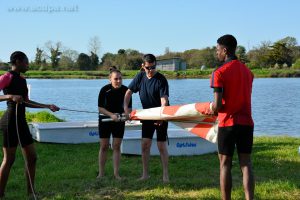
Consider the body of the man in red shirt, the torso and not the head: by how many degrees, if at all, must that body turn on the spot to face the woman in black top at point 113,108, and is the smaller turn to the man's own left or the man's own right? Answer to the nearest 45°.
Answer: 0° — they already face them

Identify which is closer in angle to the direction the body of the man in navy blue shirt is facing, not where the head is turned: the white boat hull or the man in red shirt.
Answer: the man in red shirt

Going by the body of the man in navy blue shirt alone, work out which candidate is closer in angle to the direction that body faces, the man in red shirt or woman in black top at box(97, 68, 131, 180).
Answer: the man in red shirt

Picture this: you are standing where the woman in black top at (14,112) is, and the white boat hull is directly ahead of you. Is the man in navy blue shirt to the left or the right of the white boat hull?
right

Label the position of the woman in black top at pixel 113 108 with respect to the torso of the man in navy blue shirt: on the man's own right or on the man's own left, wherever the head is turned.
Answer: on the man's own right

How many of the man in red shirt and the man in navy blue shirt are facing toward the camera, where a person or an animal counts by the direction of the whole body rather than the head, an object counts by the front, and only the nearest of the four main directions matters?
1

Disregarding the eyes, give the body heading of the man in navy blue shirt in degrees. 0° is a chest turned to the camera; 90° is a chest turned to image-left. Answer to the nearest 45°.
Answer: approximately 0°

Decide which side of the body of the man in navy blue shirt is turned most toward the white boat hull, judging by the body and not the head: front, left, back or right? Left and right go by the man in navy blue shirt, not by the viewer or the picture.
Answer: back
